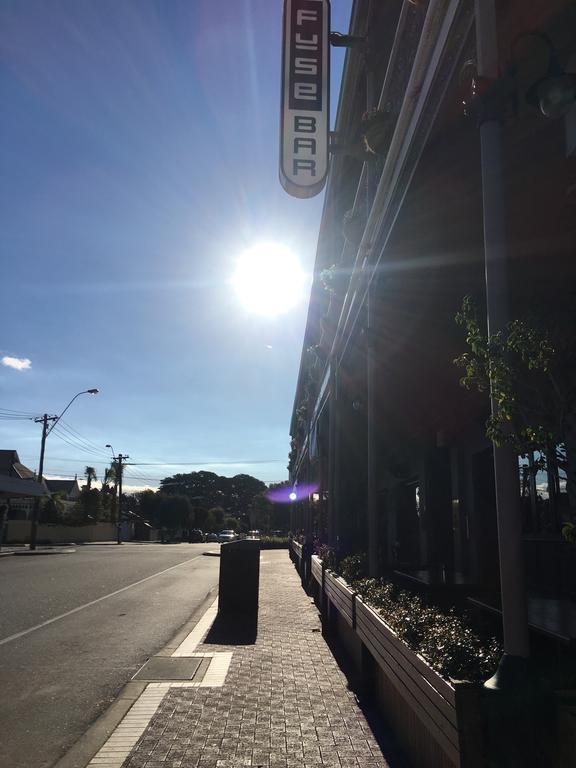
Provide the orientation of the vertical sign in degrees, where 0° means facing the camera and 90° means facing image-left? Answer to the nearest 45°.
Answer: approximately 0°

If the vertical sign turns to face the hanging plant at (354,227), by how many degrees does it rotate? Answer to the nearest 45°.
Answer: approximately 135° to its left

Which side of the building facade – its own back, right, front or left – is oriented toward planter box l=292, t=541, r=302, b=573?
right

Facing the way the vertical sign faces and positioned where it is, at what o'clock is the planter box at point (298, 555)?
The planter box is roughly at 6 o'clock from the vertical sign.

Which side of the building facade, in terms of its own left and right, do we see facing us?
left

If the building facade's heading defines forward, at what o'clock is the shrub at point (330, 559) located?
The shrub is roughly at 2 o'clock from the building facade.
